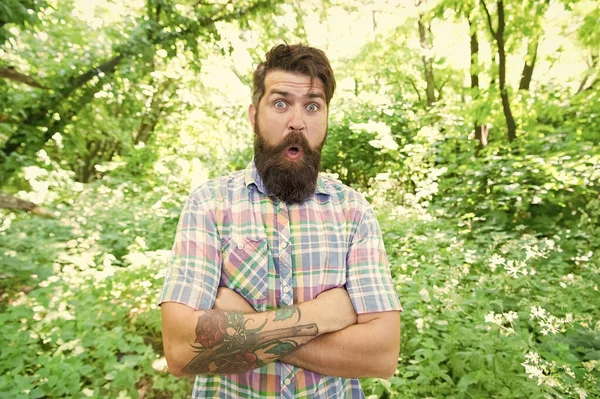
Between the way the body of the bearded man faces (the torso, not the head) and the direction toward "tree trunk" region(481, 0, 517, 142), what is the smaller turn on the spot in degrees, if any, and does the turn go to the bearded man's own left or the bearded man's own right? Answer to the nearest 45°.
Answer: approximately 135° to the bearded man's own left

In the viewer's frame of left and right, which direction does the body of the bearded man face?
facing the viewer

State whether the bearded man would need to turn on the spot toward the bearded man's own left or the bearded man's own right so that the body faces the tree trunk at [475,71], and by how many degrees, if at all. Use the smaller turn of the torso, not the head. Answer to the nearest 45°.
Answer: approximately 135° to the bearded man's own left

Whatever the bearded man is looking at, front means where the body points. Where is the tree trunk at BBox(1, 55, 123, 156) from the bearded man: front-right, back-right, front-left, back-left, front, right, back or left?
back-right

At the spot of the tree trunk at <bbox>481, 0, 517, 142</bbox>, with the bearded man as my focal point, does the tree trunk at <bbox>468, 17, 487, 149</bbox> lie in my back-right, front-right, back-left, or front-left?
back-right

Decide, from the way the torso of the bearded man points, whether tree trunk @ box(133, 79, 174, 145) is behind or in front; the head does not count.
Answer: behind
